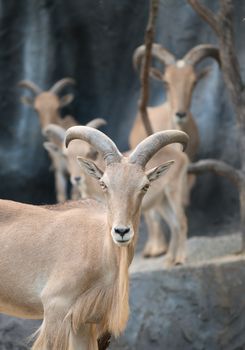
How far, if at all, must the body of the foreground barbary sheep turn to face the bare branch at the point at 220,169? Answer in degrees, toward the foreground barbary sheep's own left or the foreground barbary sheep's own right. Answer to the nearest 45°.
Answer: approximately 90° to the foreground barbary sheep's own left

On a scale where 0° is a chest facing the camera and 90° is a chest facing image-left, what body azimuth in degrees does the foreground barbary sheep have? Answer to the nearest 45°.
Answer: approximately 315°
